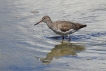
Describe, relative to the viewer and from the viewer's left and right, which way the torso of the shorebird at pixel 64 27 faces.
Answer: facing to the left of the viewer
